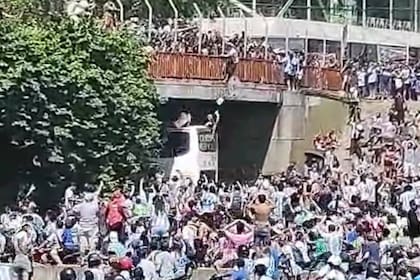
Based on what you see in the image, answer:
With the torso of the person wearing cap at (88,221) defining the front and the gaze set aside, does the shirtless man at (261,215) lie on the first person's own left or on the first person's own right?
on the first person's own right

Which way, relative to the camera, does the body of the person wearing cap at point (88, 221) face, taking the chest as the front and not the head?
away from the camera

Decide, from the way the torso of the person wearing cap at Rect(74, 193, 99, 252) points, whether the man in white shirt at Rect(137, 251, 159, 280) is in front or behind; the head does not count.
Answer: behind

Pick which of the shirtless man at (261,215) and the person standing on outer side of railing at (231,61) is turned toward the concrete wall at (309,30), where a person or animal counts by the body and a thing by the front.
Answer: the shirtless man

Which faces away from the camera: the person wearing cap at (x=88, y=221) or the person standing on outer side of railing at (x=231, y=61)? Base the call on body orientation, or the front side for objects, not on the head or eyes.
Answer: the person wearing cap

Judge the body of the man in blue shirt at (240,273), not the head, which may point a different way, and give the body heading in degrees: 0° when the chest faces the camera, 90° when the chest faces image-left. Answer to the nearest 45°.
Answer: approximately 180°

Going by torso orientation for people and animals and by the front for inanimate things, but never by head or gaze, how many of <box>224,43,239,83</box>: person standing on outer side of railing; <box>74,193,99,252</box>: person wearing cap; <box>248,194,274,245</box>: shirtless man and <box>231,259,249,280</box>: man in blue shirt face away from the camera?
3
